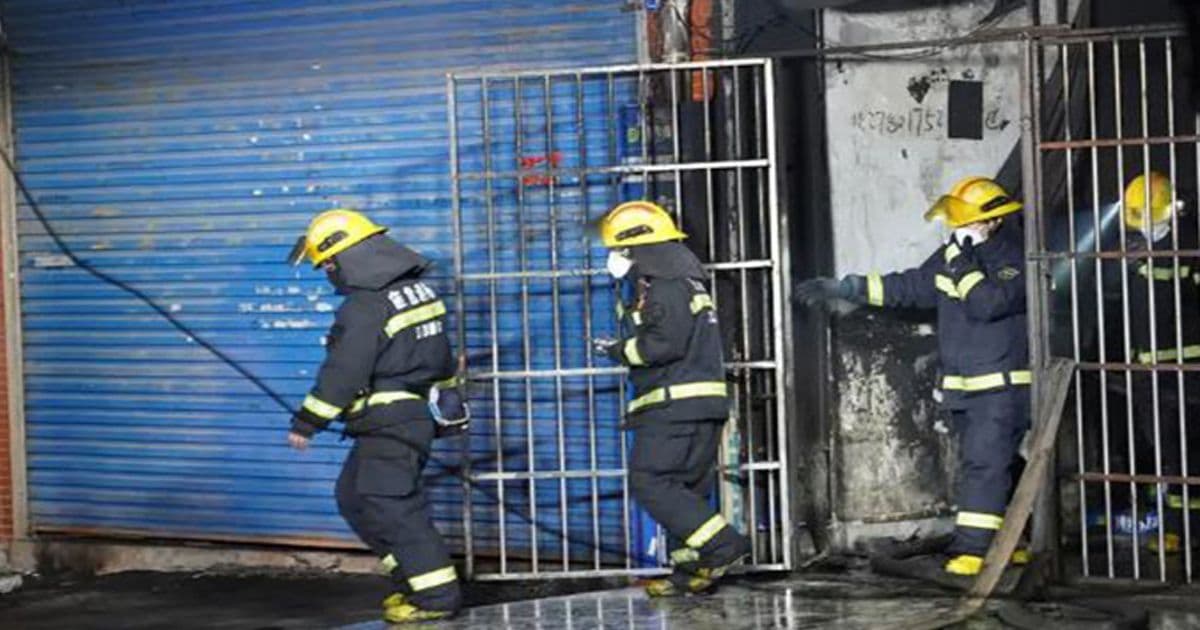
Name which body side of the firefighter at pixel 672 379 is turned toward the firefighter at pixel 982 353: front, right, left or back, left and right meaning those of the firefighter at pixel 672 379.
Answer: back

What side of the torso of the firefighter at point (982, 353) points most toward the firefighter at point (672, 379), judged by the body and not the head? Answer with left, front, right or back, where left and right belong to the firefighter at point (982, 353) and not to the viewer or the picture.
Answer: front

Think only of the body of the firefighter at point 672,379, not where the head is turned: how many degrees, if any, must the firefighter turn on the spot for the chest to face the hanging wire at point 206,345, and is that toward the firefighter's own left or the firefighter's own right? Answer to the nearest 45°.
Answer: approximately 45° to the firefighter's own right

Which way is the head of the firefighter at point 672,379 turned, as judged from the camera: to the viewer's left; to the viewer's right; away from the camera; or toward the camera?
to the viewer's left

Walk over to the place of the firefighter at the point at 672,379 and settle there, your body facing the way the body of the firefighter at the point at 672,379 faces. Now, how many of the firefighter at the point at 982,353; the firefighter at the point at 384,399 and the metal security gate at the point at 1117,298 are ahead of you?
1

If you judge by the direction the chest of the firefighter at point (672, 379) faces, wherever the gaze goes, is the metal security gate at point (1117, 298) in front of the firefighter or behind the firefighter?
behind

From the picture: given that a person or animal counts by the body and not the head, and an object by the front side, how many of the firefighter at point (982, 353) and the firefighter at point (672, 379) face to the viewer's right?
0

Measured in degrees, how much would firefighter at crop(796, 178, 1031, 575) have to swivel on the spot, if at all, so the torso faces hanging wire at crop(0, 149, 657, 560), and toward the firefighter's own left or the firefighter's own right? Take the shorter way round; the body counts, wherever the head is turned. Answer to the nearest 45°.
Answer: approximately 45° to the firefighter's own right

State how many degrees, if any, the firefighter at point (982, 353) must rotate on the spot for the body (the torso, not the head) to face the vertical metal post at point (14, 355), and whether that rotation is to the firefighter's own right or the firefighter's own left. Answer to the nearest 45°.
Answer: approximately 45° to the firefighter's own right

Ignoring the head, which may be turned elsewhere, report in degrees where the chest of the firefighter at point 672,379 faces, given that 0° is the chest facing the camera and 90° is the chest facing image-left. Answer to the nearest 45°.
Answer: approximately 90°

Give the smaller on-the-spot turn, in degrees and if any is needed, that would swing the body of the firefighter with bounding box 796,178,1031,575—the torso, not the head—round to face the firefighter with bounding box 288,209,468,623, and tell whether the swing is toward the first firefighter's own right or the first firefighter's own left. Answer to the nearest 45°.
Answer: approximately 45° to the first firefighter's own right

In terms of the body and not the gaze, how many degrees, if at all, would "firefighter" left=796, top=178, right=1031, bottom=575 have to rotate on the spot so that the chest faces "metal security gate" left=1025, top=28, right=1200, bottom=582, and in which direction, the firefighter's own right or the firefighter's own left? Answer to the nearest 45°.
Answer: approximately 180°

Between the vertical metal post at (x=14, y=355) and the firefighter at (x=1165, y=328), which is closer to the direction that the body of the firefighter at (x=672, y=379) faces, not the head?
the vertical metal post

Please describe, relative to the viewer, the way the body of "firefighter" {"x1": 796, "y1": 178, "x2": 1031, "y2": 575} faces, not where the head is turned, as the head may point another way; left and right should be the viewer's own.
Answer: facing the viewer and to the left of the viewer

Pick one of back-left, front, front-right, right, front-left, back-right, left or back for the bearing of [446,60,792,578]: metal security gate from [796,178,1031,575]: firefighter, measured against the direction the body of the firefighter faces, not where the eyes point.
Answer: front-right
